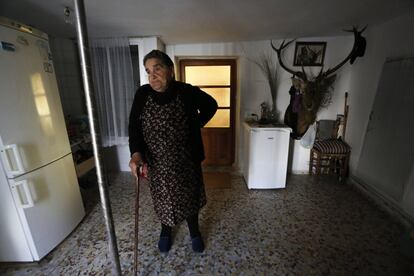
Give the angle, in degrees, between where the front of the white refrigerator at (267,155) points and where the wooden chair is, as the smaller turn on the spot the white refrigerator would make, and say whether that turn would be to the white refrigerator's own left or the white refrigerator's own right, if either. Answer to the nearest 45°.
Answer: approximately 135° to the white refrigerator's own left

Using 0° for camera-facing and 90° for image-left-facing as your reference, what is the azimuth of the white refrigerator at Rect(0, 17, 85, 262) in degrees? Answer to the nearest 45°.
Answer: approximately 315°

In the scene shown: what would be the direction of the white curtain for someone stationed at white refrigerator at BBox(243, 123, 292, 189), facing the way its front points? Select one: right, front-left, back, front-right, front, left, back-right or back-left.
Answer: right

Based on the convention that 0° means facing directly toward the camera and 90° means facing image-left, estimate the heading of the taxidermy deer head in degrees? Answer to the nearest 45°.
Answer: approximately 0°

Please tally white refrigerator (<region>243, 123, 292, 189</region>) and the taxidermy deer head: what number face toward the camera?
2

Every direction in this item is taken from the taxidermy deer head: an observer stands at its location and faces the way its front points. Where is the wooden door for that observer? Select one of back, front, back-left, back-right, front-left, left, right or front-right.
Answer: right

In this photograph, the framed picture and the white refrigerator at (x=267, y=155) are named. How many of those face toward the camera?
2

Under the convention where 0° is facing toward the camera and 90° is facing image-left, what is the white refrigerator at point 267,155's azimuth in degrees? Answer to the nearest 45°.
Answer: approximately 0°

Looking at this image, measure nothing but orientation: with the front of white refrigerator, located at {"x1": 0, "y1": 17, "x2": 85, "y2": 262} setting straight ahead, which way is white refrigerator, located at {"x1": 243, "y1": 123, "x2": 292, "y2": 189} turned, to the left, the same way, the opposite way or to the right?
to the right
